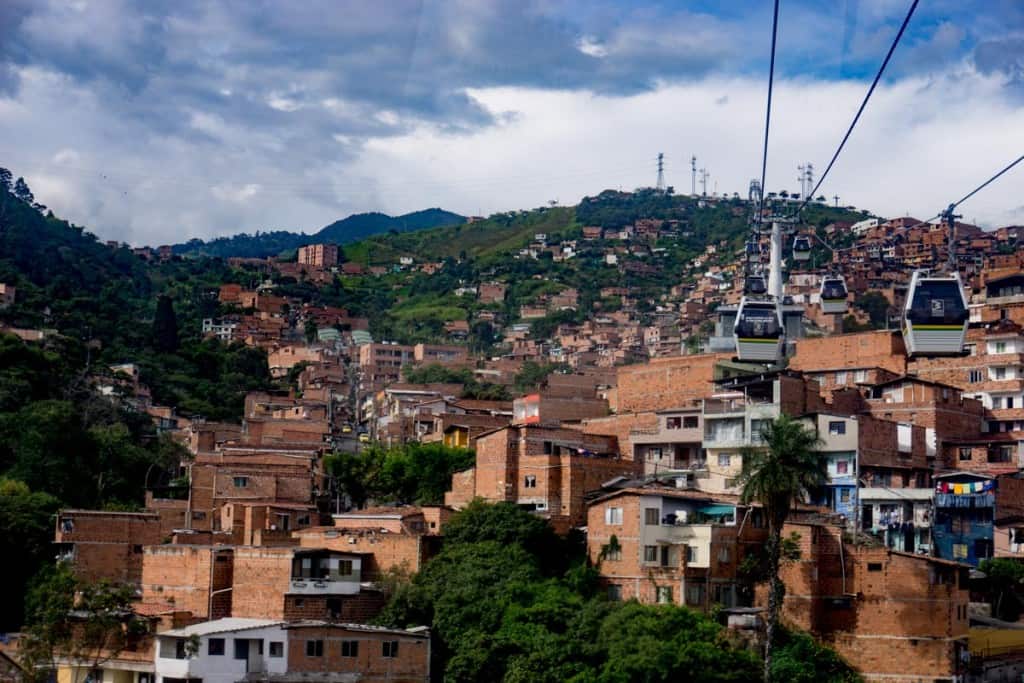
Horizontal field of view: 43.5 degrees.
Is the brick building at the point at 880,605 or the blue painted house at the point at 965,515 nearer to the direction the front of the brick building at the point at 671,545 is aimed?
the brick building

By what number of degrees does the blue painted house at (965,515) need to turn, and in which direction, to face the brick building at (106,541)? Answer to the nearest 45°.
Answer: approximately 90° to its right

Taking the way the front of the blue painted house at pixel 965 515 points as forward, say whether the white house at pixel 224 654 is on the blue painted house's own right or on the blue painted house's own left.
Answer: on the blue painted house's own right

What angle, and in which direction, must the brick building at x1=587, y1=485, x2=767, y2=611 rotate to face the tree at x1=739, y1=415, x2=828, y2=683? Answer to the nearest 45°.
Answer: approximately 45° to its left

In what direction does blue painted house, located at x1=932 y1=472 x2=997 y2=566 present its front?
toward the camera

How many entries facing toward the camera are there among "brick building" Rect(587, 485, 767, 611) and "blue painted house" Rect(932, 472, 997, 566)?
2

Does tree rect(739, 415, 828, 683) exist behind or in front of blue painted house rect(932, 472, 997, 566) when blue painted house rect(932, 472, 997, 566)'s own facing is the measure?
in front

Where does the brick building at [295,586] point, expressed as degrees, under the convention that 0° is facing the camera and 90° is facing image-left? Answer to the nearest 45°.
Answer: approximately 315°

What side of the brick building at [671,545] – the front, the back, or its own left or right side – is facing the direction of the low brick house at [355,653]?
right

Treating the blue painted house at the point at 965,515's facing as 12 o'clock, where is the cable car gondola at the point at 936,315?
The cable car gondola is roughly at 12 o'clock from the blue painted house.

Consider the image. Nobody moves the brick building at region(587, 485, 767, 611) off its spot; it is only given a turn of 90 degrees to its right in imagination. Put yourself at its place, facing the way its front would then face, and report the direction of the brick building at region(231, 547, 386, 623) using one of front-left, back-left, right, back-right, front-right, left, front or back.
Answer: front
